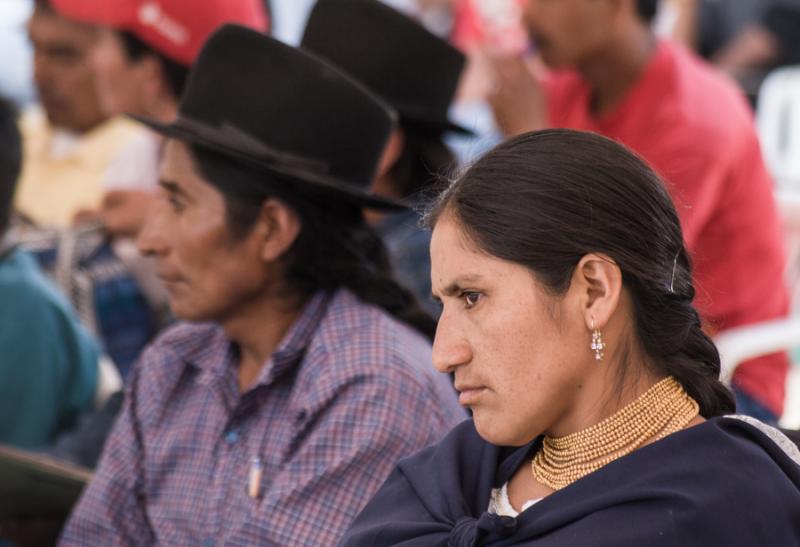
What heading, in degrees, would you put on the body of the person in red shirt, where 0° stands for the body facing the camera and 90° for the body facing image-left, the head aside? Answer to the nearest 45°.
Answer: approximately 45°

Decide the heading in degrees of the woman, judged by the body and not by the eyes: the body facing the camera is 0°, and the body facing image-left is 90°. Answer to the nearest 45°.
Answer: approximately 45°

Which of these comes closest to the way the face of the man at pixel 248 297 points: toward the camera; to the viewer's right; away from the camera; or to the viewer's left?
to the viewer's left

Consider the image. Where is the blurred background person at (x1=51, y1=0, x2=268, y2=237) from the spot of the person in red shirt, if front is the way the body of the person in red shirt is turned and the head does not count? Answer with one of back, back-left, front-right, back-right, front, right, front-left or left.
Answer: front-right

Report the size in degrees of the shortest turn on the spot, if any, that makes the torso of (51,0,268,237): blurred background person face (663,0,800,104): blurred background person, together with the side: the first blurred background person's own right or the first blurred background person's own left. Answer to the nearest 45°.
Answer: approximately 135° to the first blurred background person's own right

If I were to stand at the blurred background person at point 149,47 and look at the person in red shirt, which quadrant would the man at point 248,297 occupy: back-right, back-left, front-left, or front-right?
front-right

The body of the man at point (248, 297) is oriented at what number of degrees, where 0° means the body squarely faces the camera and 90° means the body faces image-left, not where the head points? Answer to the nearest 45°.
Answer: approximately 45°

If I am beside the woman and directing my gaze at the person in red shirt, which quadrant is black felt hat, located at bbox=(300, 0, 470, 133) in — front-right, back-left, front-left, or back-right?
front-left

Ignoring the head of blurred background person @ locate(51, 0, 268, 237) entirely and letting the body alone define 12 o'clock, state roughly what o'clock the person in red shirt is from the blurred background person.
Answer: The person in red shirt is roughly at 7 o'clock from the blurred background person.

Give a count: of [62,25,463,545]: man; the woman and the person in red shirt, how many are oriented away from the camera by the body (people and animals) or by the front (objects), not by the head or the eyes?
0

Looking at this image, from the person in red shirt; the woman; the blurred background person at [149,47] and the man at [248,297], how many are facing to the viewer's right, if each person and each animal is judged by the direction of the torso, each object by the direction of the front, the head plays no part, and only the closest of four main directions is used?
0

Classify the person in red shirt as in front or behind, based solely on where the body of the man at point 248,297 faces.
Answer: behind

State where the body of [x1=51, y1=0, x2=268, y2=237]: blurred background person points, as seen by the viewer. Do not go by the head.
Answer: to the viewer's left

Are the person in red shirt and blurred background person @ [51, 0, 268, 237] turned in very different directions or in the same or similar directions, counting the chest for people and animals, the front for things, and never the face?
same or similar directions

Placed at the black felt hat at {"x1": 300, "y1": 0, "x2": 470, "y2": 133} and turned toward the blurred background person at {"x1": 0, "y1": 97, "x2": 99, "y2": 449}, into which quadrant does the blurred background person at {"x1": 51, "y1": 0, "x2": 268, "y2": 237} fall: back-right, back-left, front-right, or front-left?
front-right
